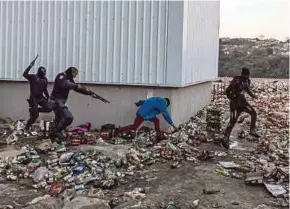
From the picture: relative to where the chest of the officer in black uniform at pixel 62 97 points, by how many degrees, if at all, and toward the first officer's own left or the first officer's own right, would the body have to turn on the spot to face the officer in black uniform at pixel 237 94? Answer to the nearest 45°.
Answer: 0° — they already face them

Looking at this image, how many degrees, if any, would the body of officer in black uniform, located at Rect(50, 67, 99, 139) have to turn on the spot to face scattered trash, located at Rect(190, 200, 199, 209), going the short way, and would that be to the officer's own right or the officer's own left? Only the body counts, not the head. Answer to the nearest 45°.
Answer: approximately 45° to the officer's own right

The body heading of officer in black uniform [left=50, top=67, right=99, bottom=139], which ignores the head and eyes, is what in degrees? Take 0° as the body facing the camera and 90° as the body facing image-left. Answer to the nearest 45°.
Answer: approximately 270°

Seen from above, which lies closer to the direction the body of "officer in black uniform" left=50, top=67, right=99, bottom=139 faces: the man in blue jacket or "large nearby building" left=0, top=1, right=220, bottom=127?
the man in blue jacket

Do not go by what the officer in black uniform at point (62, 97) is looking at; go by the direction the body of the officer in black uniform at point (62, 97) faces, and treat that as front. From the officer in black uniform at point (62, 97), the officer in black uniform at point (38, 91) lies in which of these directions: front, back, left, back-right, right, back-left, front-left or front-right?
back-left

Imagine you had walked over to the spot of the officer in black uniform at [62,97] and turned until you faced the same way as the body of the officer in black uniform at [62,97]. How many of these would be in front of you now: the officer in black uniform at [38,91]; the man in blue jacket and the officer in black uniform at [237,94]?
2

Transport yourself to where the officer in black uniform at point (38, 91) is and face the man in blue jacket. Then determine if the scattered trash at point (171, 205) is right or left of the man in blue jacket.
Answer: right

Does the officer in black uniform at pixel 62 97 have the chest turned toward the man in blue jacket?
yes

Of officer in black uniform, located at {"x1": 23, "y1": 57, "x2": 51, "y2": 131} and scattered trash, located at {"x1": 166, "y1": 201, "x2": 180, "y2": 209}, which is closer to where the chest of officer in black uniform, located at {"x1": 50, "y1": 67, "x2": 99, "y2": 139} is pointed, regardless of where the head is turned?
the scattered trash

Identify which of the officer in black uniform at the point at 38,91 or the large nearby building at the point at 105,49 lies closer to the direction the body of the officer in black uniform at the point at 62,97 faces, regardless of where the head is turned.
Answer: the large nearby building

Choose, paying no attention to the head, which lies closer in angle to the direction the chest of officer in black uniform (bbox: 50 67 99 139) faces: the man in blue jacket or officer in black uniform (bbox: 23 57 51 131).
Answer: the man in blue jacket
